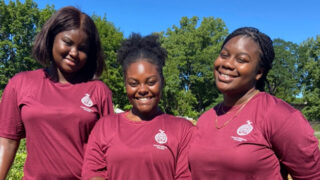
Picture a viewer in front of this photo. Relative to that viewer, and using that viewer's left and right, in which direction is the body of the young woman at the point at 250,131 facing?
facing the viewer and to the left of the viewer

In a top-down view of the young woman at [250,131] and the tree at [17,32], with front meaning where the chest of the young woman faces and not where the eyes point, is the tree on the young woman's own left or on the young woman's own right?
on the young woman's own right

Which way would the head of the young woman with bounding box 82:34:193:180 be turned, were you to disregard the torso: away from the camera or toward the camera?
toward the camera

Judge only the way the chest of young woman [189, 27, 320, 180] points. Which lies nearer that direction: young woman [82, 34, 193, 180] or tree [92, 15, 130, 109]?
the young woman

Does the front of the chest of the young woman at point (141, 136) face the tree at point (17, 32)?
no

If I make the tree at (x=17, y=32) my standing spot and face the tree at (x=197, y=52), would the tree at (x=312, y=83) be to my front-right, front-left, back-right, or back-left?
front-right

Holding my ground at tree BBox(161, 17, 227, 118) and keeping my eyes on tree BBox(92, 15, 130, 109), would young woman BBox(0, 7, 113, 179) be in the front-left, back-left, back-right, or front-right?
front-left

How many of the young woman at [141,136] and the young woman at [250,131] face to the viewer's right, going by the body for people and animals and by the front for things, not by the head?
0

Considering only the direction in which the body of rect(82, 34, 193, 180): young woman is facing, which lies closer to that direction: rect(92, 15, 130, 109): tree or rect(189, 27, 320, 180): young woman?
the young woman

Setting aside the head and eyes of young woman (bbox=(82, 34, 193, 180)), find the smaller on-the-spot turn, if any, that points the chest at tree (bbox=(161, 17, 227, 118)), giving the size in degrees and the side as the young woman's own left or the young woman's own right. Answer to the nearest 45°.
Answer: approximately 180°

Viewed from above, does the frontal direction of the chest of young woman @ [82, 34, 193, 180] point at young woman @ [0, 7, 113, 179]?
no

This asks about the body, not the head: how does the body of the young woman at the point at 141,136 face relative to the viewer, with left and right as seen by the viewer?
facing the viewer

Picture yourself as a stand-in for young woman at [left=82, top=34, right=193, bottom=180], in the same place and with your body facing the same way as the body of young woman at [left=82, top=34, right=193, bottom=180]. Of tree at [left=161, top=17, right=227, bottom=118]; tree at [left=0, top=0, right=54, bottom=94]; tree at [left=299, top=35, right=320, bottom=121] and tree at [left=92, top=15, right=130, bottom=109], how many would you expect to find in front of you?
0

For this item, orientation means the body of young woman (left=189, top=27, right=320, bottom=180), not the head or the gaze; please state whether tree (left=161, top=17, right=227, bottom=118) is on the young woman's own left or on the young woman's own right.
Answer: on the young woman's own right

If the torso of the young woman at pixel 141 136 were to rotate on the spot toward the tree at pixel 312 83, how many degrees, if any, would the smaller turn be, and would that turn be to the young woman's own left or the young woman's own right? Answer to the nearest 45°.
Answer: approximately 135° to the young woman's own left
